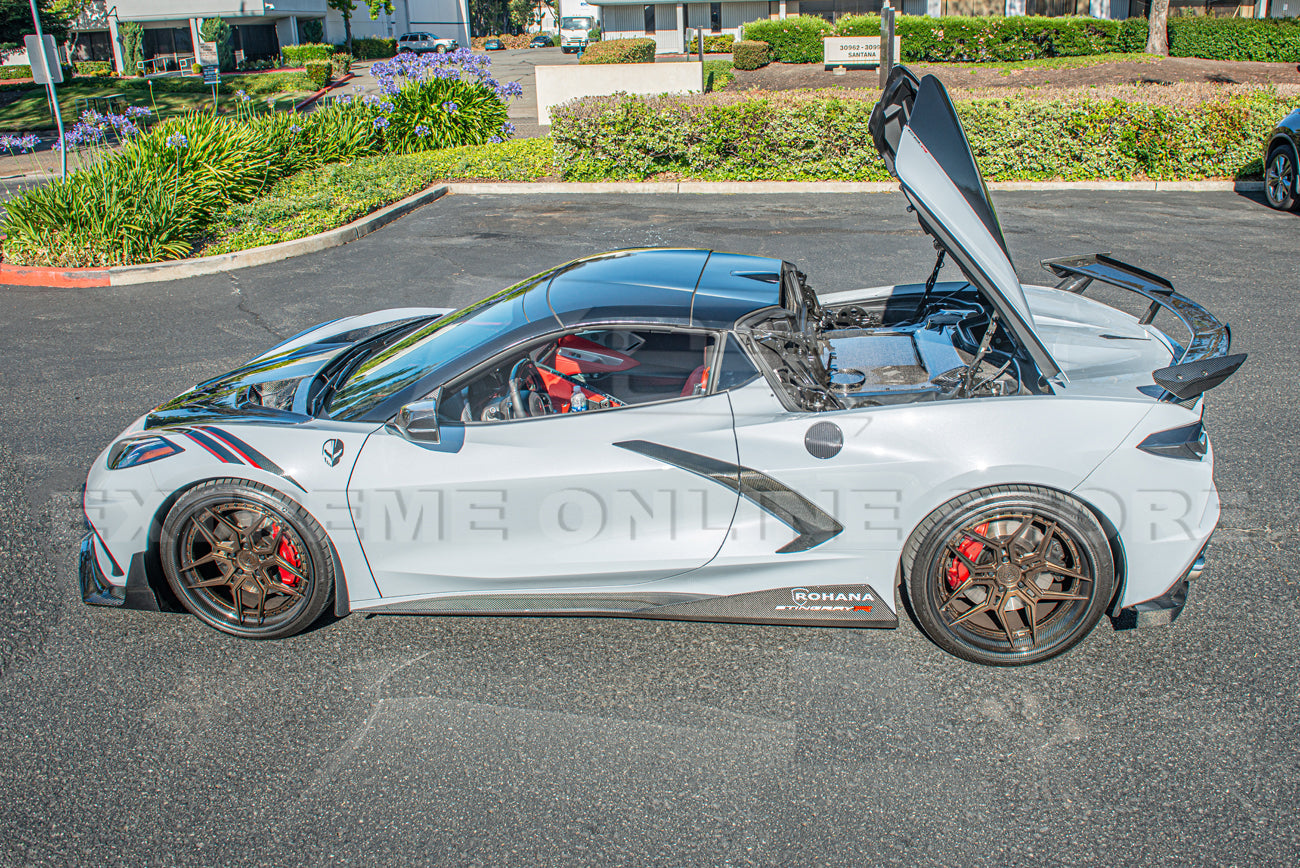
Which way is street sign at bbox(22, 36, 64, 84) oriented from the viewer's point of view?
away from the camera

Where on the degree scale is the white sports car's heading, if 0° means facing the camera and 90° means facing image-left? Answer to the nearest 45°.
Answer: approximately 90°

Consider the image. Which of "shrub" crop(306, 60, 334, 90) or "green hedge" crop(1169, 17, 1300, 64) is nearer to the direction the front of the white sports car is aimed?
the shrub

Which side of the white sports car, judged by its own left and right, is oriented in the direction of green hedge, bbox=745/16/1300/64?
right

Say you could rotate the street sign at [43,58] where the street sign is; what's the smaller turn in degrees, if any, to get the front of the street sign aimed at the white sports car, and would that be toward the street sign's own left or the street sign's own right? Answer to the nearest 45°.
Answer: approximately 180°

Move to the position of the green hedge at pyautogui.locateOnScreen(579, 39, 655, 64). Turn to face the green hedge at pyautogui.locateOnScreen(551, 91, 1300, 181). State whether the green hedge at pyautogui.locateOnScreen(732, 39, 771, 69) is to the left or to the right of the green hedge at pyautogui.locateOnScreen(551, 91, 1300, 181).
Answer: left

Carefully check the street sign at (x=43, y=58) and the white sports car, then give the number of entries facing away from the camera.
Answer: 1
